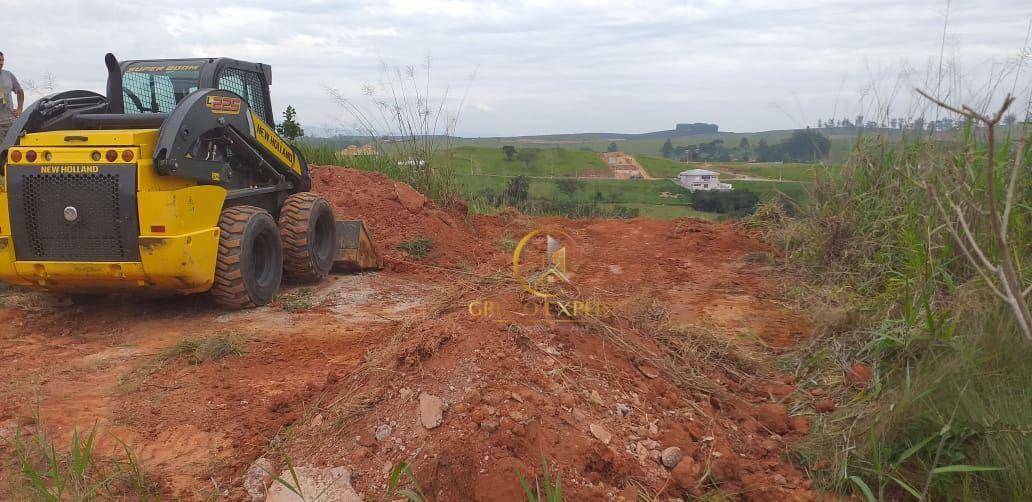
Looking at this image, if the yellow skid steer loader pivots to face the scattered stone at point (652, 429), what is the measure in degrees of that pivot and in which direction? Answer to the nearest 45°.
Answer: approximately 90° to its right

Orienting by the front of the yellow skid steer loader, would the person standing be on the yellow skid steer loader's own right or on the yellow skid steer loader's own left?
on the yellow skid steer loader's own left

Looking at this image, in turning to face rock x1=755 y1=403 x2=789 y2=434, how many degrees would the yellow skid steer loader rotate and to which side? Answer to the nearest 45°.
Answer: approximately 90° to its right

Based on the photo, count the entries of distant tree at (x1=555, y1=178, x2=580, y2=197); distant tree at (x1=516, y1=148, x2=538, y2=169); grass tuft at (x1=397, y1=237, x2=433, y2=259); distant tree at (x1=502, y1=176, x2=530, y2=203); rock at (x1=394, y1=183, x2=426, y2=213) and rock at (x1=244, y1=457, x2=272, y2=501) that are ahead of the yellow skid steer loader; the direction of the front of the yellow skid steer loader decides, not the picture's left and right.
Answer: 5

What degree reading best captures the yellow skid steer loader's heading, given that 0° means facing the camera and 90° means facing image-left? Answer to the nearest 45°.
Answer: approximately 225°

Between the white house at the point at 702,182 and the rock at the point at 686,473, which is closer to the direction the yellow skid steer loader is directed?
the white house

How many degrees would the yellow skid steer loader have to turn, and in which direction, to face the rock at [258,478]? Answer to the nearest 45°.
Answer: approximately 135° to its right

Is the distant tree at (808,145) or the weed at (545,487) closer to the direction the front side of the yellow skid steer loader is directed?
the distant tree

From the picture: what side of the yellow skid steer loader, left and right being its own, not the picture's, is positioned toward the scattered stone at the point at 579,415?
right

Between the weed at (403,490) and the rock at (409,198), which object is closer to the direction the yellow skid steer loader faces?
the rock

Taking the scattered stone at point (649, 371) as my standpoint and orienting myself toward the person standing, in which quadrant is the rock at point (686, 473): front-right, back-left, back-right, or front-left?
back-left

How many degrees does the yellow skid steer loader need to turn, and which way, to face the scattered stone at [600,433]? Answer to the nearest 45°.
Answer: approximately 90° to its right

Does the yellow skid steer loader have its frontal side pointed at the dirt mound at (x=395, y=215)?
yes

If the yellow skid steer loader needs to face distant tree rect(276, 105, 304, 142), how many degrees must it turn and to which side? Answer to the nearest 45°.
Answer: approximately 45° to its left

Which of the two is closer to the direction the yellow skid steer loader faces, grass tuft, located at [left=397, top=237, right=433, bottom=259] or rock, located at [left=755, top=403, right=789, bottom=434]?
the grass tuft

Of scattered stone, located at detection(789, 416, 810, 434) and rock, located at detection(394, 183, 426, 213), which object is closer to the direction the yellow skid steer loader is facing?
the rock

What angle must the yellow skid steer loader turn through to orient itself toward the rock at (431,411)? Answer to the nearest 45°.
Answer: approximately 135° to its right

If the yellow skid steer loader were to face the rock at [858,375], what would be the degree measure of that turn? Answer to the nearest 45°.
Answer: approximately 90° to its right

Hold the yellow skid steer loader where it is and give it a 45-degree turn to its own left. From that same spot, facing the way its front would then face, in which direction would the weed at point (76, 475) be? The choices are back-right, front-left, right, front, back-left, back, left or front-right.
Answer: back

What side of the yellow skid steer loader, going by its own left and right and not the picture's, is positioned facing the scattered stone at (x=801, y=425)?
right

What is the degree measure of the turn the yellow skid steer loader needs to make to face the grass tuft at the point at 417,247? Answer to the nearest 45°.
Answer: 0° — it already faces it
